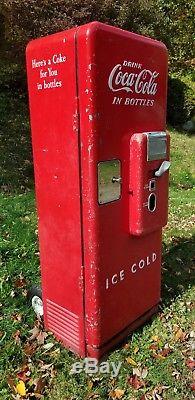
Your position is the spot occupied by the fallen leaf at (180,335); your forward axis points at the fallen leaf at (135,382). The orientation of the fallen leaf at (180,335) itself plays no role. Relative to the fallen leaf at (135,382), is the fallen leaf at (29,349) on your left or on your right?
right

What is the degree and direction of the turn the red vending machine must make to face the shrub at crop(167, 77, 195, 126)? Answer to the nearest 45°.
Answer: approximately 135° to its left

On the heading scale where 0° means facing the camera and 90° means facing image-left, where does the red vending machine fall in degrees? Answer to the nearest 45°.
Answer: approximately 315°
